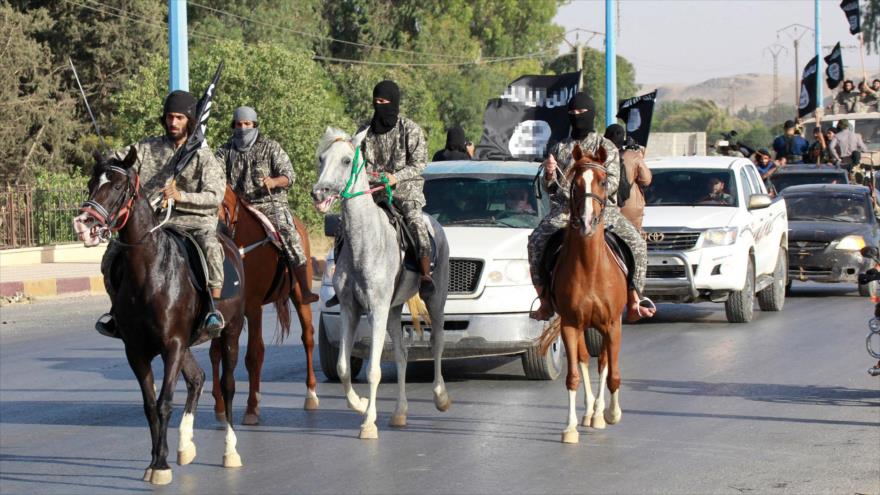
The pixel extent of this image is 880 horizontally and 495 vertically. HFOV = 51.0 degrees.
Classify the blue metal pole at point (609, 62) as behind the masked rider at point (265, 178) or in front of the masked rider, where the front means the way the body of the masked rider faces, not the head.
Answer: behind

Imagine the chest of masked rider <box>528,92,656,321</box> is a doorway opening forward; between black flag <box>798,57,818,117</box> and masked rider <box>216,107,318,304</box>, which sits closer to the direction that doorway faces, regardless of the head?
the masked rider

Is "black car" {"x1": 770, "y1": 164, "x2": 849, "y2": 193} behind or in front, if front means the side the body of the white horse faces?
behind

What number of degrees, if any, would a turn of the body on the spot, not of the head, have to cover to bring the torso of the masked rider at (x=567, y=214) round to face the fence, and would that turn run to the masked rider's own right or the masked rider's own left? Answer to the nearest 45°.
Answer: approximately 135° to the masked rider's own right

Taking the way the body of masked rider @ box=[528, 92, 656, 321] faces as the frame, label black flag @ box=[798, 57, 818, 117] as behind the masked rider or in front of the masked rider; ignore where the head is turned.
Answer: behind

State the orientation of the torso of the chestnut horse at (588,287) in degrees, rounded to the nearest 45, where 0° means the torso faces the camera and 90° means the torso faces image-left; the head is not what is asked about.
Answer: approximately 0°

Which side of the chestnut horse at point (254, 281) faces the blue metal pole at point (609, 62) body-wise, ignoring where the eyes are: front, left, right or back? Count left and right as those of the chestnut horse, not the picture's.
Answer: back

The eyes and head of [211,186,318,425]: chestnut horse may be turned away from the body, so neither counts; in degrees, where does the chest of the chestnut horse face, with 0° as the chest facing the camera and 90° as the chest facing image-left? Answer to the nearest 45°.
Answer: approximately 45°

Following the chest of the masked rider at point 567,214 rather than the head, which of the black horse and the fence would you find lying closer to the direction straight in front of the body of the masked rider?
the black horse

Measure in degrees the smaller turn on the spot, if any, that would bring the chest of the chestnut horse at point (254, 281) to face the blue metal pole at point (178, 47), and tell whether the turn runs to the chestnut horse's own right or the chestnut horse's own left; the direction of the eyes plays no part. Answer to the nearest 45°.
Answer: approximately 135° to the chestnut horse's own right

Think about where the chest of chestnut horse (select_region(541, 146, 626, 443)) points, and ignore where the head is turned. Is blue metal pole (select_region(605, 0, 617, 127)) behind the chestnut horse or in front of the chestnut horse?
behind
